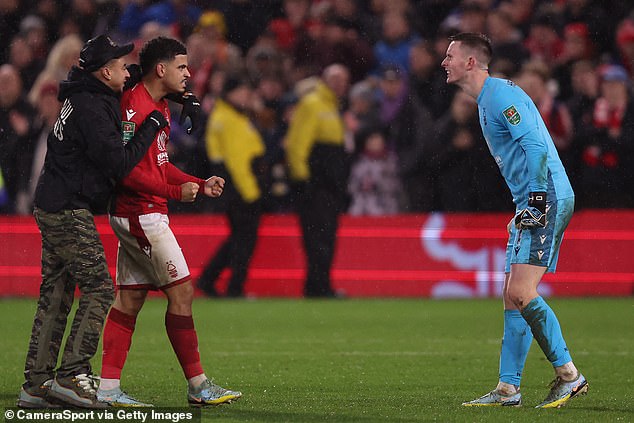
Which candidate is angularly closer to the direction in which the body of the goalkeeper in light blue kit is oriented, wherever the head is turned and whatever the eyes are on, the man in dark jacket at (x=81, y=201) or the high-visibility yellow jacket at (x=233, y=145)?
the man in dark jacket

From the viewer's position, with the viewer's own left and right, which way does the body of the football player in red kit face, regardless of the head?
facing to the right of the viewer

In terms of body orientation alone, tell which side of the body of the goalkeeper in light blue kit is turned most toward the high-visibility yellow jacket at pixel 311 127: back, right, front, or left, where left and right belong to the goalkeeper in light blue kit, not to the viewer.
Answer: right

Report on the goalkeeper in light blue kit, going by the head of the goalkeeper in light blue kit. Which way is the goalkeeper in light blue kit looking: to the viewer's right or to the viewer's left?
to the viewer's left

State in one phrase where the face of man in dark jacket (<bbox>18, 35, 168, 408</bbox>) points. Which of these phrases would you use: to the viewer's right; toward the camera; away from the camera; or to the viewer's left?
to the viewer's right

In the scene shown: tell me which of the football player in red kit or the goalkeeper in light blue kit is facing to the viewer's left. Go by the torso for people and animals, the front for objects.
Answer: the goalkeeper in light blue kit

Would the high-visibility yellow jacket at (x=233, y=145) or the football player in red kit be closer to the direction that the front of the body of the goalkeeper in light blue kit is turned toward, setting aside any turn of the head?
the football player in red kit

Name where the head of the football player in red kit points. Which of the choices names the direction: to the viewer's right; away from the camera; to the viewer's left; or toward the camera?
to the viewer's right

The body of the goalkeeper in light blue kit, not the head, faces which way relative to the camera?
to the viewer's left

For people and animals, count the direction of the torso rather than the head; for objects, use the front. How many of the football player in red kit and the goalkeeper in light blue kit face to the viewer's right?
1

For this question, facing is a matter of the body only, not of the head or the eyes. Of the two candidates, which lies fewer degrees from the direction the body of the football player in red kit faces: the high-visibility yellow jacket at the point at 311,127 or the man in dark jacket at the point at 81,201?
the high-visibility yellow jacket

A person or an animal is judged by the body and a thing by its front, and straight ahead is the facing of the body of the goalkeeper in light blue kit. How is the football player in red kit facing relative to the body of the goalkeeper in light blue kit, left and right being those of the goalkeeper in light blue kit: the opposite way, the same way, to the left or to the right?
the opposite way
